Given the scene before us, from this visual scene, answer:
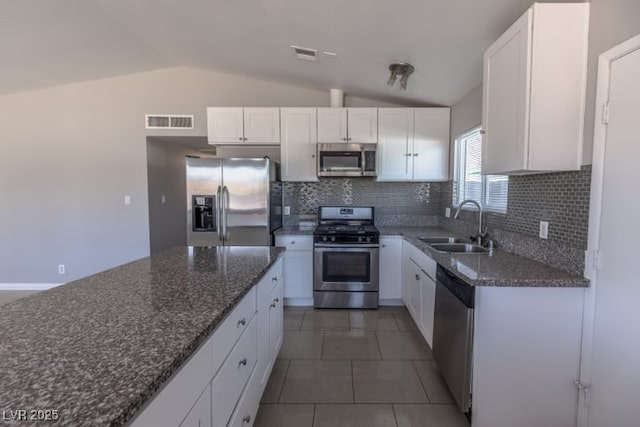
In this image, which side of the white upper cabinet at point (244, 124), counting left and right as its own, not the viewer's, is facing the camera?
front

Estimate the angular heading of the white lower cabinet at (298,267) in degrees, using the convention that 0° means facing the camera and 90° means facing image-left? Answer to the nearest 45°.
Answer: approximately 0°

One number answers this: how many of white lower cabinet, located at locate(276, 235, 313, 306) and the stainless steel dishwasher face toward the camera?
1

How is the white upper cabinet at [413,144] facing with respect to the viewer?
toward the camera

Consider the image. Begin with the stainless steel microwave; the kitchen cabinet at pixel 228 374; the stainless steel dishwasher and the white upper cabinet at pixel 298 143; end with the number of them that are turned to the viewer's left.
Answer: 1

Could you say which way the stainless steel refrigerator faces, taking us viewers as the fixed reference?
facing the viewer

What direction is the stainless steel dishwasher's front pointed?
to the viewer's left

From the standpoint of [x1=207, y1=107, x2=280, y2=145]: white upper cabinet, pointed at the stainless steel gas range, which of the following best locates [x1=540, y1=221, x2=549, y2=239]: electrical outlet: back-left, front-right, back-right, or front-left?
front-right

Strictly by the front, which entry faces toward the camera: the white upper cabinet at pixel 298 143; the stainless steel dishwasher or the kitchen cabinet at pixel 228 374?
the white upper cabinet

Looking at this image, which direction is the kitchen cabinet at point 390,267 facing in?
toward the camera

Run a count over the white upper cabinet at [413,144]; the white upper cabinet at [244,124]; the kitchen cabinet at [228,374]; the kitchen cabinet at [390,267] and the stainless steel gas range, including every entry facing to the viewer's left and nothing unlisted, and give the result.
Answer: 0

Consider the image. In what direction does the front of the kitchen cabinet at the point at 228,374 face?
to the viewer's right

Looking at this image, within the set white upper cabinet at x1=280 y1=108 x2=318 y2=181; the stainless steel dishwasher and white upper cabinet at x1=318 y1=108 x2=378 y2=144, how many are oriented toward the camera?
2

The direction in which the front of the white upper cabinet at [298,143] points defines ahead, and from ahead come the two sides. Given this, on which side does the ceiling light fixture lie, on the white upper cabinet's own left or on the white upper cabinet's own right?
on the white upper cabinet's own left

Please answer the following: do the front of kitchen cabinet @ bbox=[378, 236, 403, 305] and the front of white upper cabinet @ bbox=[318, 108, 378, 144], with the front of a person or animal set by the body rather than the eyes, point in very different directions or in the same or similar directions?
same or similar directions

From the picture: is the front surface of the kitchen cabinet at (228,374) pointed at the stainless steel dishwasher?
yes

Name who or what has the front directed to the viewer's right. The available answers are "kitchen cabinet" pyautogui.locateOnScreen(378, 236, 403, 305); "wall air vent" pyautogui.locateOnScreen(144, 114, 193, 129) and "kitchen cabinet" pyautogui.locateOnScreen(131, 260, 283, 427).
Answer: "kitchen cabinet" pyautogui.locateOnScreen(131, 260, 283, 427)
